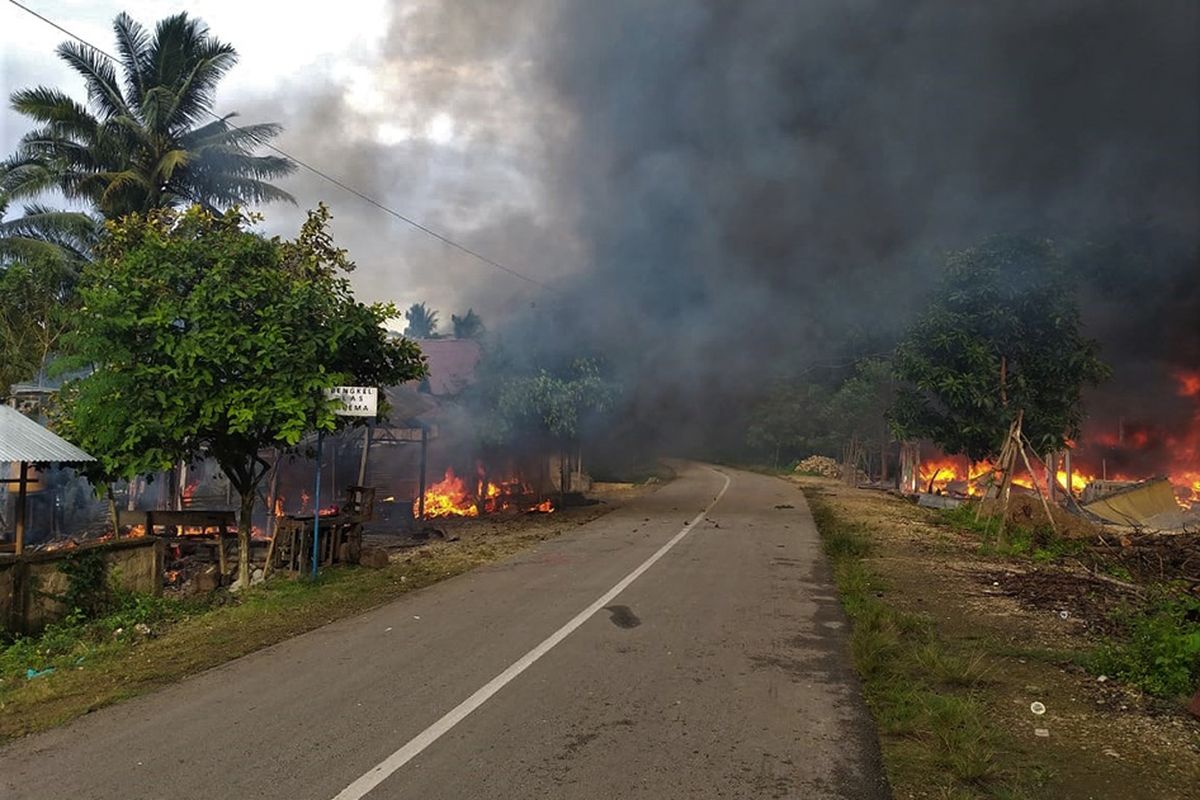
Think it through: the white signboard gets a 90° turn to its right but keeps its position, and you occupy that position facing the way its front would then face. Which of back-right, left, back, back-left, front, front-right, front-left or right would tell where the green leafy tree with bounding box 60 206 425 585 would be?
front

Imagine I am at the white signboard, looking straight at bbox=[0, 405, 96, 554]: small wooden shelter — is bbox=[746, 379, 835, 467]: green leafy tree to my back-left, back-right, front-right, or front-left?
back-right

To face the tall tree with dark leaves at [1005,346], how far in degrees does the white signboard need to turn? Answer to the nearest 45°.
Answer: approximately 90° to its left

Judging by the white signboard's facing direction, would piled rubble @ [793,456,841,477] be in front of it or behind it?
behind

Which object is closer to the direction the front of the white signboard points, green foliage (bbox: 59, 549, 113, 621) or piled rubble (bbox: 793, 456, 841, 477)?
the green foliage

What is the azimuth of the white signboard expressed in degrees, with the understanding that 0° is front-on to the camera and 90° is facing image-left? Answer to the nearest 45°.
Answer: approximately 0°

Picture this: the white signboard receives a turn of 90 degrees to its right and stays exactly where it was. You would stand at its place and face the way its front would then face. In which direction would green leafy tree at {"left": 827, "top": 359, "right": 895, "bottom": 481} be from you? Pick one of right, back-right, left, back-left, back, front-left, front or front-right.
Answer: back-right

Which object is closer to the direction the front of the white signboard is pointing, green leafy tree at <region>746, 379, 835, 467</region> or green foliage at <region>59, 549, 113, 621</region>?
the green foliage

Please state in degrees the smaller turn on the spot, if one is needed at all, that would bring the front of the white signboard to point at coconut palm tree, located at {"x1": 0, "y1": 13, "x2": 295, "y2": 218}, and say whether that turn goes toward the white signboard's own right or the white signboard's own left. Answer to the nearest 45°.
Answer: approximately 135° to the white signboard's own right

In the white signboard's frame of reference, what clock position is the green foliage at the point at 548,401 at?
The green foliage is roughly at 7 o'clock from the white signboard.
